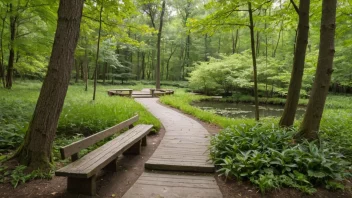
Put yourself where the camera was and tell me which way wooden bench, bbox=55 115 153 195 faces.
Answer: facing the viewer and to the right of the viewer

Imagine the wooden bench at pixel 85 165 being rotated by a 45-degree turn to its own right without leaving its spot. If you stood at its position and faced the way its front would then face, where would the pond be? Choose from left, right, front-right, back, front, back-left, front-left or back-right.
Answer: back-left

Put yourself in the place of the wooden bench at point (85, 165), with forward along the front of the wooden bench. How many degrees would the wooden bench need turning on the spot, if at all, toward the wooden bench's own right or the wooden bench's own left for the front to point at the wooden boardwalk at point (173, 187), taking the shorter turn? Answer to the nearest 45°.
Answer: approximately 45° to the wooden bench's own left
